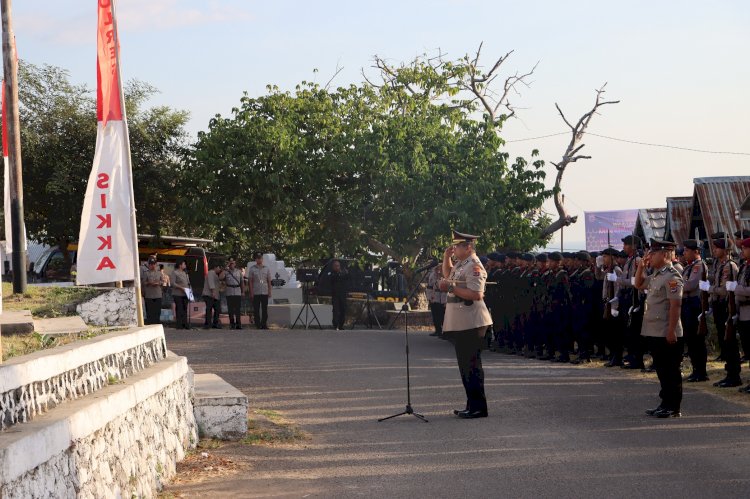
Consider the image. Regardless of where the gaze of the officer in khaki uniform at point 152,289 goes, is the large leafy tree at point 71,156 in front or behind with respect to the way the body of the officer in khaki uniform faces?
behind

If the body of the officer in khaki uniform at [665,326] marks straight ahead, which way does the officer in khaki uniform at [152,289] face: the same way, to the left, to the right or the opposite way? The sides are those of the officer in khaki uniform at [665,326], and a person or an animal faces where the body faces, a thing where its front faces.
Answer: to the left

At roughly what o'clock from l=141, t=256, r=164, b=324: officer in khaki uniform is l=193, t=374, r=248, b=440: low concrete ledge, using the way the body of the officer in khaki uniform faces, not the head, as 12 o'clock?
The low concrete ledge is roughly at 12 o'clock from the officer in khaki uniform.

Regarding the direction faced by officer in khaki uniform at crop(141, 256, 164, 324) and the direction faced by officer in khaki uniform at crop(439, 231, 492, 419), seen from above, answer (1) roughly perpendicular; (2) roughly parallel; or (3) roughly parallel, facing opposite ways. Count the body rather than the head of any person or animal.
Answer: roughly perpendicular

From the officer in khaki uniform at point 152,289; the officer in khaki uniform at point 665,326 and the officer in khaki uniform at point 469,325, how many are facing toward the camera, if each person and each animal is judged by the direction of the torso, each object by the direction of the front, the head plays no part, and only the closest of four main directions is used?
1

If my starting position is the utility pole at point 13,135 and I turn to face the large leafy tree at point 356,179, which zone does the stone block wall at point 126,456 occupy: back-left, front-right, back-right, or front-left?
back-right

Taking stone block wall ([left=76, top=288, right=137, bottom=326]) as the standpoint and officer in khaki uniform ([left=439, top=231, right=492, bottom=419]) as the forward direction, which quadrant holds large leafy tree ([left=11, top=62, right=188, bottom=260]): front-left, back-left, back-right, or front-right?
back-left

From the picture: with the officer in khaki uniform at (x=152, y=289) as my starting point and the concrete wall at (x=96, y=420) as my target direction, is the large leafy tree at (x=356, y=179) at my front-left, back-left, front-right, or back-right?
back-left

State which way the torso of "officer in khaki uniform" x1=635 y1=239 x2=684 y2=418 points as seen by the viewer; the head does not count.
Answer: to the viewer's left

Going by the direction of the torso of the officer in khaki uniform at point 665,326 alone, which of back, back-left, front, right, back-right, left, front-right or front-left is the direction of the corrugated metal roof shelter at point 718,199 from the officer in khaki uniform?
right
